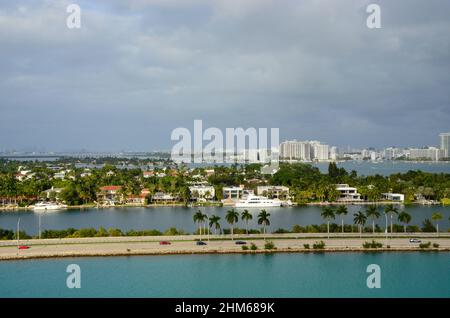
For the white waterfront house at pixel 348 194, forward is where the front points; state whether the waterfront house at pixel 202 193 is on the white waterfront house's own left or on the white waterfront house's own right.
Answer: on the white waterfront house's own right

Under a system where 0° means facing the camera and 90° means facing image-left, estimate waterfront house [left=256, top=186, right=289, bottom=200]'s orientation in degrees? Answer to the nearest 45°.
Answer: approximately 0°

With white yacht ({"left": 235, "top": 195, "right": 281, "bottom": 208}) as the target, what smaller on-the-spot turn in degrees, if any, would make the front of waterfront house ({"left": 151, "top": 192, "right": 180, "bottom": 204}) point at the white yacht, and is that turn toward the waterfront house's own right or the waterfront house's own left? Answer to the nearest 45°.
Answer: approximately 45° to the waterfront house's own left

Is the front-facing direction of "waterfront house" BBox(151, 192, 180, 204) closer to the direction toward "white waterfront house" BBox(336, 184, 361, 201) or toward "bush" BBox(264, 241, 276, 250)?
the bush

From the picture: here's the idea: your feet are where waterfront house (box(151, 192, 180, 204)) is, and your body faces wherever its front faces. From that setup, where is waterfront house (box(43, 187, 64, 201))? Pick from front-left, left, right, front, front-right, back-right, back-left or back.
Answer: right

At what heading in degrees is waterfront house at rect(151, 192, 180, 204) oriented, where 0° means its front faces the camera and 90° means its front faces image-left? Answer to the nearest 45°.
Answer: approximately 0°

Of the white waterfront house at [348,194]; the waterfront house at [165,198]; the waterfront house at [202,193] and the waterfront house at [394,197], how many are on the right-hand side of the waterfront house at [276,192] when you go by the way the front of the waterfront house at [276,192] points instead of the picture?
2

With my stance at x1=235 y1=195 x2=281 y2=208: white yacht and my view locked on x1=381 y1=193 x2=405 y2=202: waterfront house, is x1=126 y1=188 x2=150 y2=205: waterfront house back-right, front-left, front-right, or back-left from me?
back-left

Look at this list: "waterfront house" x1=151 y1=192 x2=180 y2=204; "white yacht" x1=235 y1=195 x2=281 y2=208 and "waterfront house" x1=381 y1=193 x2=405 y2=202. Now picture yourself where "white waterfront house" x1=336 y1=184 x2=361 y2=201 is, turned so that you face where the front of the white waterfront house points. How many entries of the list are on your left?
1

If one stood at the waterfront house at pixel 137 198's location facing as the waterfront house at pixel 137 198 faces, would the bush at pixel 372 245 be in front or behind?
in front
